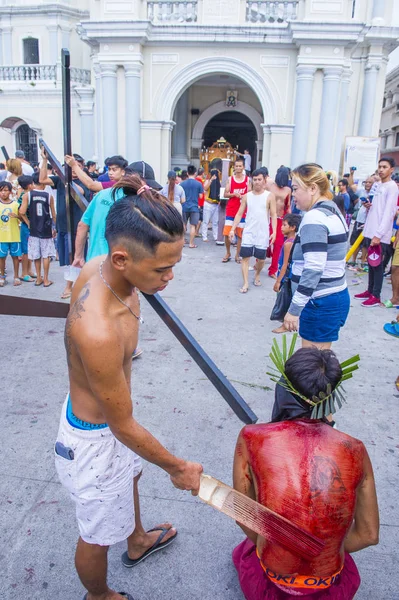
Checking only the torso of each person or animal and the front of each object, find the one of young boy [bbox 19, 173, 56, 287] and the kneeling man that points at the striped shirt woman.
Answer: the kneeling man

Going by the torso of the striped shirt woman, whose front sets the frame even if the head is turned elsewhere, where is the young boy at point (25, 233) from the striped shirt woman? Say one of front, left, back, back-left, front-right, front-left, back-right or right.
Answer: front-right

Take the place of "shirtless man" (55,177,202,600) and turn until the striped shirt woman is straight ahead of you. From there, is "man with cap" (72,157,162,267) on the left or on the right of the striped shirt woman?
left

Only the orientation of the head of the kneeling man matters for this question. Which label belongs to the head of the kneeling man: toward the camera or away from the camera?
away from the camera

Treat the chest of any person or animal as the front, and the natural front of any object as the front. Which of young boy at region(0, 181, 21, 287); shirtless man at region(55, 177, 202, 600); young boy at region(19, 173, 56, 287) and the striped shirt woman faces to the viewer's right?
the shirtless man

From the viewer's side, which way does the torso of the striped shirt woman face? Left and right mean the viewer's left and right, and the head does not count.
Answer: facing to the left of the viewer

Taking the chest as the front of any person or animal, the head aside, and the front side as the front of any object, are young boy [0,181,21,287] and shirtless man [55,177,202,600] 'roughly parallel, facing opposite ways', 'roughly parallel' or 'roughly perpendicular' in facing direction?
roughly perpendicular

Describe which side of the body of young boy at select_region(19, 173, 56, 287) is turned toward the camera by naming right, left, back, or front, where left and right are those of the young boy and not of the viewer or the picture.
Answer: back

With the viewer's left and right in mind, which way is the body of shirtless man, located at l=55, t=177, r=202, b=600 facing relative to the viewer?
facing to the right of the viewer

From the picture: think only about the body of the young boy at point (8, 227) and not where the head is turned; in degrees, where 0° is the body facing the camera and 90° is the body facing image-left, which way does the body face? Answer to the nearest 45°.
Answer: approximately 0°

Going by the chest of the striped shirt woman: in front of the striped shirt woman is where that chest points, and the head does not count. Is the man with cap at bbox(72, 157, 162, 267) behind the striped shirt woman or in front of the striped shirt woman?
in front

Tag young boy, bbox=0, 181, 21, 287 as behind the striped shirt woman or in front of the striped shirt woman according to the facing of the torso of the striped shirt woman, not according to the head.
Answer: in front

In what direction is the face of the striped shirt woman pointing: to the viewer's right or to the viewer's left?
to the viewer's left

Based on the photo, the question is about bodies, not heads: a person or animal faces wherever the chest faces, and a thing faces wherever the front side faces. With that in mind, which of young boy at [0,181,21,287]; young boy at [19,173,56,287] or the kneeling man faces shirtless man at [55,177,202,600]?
young boy at [0,181,21,287]
